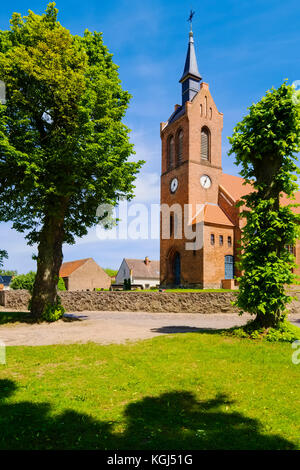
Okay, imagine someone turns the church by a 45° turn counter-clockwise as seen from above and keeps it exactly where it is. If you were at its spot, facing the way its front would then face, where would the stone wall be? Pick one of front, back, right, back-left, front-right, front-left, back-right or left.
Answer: front

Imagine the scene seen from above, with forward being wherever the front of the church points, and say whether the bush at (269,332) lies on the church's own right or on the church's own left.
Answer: on the church's own left

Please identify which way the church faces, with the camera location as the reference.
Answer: facing the viewer and to the left of the viewer

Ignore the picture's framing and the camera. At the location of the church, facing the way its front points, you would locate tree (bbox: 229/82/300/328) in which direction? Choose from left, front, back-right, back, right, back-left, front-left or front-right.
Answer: front-left
